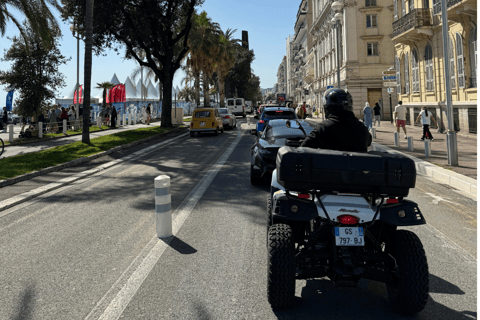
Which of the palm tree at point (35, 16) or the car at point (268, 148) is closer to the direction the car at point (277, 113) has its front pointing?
the palm tree

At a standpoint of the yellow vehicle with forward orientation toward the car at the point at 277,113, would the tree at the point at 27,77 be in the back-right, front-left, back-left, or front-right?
back-right

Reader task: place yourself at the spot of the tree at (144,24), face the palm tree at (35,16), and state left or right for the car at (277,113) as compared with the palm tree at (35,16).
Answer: left

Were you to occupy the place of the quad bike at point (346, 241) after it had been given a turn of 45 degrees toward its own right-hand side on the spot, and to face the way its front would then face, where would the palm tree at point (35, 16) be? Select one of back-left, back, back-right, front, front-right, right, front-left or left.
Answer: left

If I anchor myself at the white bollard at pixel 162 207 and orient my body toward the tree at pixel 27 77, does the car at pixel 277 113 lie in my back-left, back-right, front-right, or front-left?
front-right

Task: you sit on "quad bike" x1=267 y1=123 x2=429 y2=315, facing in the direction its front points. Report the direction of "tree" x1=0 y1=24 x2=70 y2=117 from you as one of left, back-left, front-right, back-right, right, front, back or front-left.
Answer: front-left

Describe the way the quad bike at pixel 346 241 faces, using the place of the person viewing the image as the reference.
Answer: facing away from the viewer

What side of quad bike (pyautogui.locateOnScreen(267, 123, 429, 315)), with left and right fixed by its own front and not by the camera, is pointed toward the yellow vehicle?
front

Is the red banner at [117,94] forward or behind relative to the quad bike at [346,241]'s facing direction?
forward

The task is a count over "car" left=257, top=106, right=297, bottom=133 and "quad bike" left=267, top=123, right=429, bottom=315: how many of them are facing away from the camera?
2

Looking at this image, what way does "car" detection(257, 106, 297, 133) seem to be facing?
away from the camera

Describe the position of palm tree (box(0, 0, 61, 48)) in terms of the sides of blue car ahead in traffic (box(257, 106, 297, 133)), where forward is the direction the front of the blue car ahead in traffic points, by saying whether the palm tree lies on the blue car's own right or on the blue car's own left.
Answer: on the blue car's own left

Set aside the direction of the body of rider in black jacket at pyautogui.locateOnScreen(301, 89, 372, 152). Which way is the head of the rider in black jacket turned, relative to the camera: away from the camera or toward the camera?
away from the camera

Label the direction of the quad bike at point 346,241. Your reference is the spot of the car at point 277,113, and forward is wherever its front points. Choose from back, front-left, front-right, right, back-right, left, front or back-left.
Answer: back

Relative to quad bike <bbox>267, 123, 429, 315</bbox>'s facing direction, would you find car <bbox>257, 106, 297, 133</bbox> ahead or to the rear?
ahead

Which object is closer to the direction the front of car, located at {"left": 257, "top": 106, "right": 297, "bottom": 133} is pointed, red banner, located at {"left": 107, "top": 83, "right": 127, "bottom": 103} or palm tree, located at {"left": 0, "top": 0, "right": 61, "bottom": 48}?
the red banner

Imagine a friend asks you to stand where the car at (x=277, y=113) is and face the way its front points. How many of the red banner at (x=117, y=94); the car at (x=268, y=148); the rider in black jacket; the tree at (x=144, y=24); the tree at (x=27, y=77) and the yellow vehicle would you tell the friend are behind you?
2

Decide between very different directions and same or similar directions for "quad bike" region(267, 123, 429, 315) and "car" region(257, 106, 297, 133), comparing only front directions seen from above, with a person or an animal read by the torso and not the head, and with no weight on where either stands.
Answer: same or similar directions
